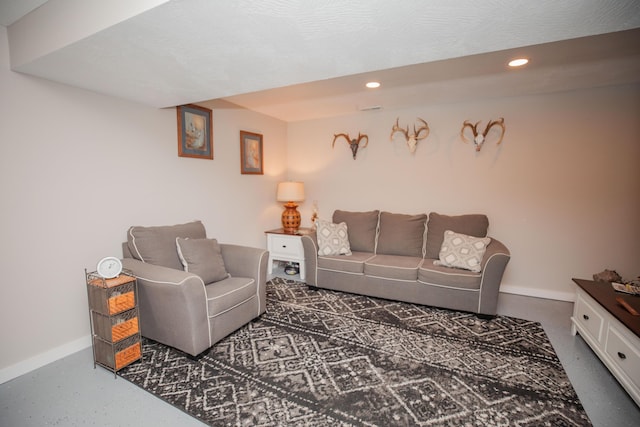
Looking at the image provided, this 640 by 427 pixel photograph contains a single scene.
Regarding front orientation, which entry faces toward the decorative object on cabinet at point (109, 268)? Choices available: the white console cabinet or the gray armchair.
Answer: the white console cabinet

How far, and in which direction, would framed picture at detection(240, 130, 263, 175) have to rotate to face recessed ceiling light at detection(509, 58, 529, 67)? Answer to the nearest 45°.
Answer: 0° — it already faces it

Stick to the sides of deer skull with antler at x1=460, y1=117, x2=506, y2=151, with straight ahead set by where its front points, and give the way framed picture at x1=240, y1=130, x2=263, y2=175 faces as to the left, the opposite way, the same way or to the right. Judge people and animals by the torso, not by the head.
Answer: to the left

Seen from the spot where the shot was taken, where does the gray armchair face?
facing the viewer and to the right of the viewer

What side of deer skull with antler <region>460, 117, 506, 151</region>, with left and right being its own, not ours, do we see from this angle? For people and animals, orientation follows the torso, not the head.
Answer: front

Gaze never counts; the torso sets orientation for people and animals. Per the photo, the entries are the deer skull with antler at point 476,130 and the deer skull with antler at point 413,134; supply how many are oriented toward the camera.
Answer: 2

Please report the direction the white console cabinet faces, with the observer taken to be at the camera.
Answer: facing the viewer and to the left of the viewer

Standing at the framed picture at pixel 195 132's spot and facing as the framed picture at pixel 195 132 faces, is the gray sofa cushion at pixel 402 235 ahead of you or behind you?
ahead

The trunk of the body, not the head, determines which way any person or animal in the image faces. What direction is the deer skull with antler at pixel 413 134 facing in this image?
toward the camera

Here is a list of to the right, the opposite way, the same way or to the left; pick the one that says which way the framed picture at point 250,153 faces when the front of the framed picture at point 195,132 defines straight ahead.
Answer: the same way

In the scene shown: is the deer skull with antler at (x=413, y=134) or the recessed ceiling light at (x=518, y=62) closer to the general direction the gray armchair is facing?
the recessed ceiling light

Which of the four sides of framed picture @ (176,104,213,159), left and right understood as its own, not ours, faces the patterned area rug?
front

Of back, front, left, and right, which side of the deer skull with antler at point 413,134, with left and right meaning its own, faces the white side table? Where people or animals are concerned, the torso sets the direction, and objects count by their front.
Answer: right
